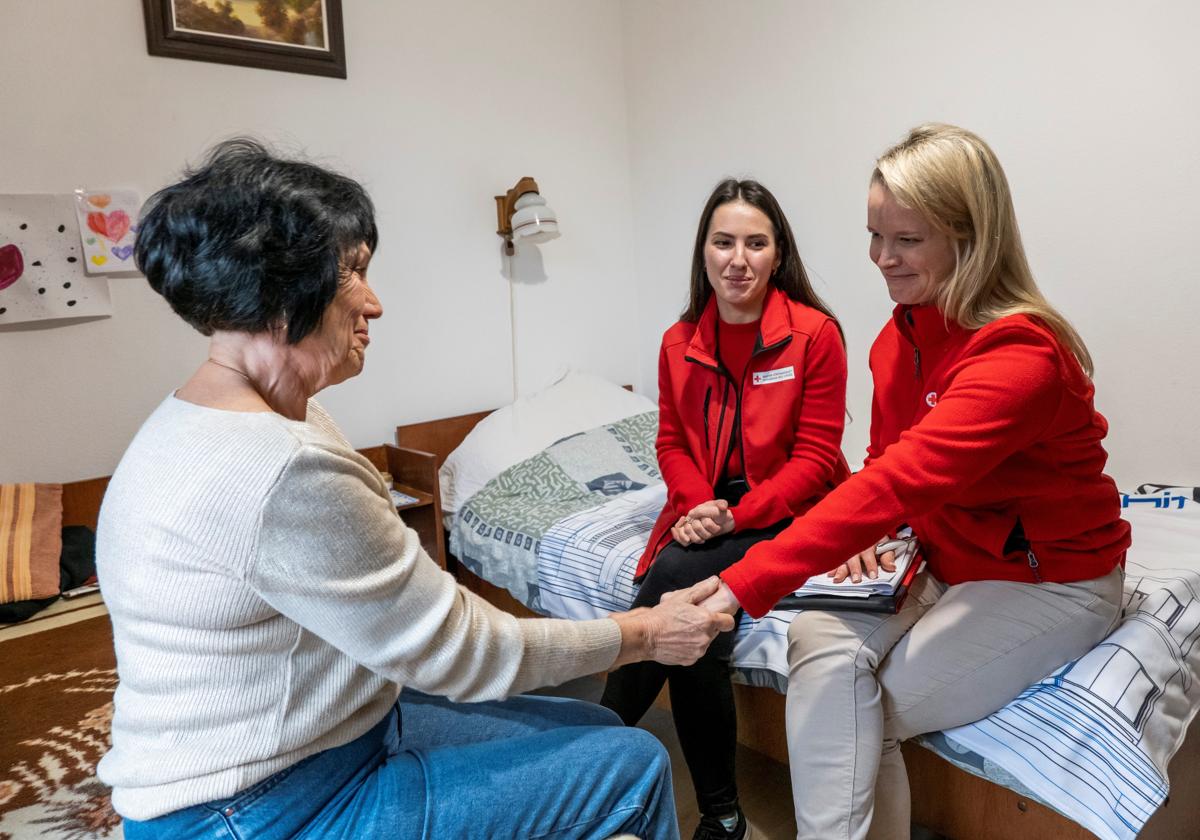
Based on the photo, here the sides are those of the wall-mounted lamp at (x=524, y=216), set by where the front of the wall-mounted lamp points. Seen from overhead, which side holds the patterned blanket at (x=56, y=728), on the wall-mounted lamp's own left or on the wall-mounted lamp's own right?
on the wall-mounted lamp's own right

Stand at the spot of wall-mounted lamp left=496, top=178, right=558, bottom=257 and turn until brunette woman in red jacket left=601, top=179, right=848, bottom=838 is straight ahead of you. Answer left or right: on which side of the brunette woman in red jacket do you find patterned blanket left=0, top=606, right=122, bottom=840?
right

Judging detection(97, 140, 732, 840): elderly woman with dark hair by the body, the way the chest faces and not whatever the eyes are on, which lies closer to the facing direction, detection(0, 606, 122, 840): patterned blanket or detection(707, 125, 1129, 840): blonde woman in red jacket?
the blonde woman in red jacket

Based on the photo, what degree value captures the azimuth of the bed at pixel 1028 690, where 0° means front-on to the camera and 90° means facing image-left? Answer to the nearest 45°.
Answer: approximately 315°

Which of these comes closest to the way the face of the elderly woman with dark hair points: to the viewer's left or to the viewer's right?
to the viewer's right

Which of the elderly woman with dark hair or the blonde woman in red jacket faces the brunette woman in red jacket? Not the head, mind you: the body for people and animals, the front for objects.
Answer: the elderly woman with dark hair

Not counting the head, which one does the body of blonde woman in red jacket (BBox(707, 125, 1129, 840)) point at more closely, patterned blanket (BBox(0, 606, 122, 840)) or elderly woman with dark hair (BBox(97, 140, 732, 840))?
the elderly woman with dark hair

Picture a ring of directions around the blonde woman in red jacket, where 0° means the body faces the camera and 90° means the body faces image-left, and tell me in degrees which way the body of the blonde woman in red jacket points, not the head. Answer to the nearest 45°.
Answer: approximately 45°

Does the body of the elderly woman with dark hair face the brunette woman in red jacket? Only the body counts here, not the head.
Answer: yes

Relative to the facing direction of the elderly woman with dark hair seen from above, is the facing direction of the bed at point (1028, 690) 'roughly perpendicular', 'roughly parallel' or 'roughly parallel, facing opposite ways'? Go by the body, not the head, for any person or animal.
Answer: roughly perpendicular
